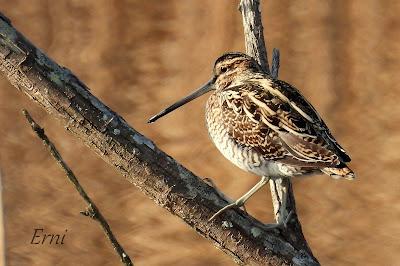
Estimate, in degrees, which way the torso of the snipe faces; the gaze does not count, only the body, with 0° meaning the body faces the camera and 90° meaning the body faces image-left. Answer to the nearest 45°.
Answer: approximately 90°
